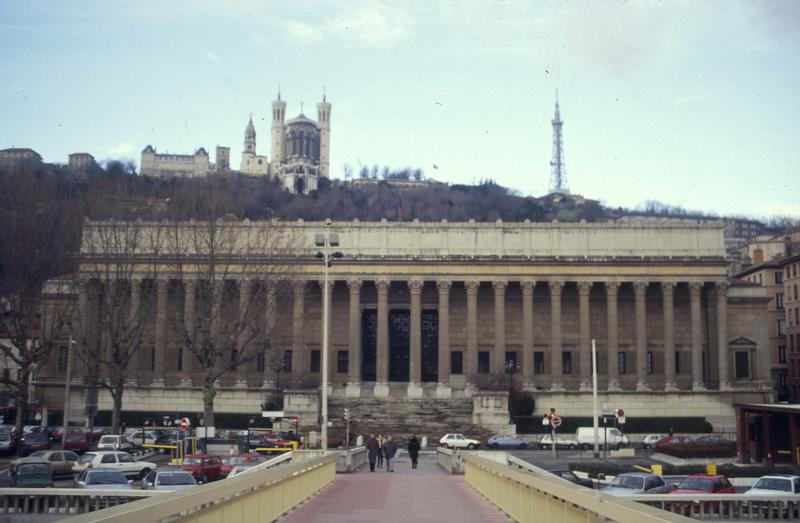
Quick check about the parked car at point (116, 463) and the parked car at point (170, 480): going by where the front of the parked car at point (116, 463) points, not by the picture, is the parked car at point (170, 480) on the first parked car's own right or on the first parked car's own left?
on the first parked car's own right

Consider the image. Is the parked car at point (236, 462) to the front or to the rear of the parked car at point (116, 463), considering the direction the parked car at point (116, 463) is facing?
to the front

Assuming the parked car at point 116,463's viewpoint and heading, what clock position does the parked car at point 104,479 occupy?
the parked car at point 104,479 is roughly at 3 o'clock from the parked car at point 116,463.

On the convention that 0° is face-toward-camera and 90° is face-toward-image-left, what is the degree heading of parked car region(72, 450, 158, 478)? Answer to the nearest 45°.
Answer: approximately 270°

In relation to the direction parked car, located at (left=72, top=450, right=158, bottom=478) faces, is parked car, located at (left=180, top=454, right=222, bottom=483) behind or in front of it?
in front
